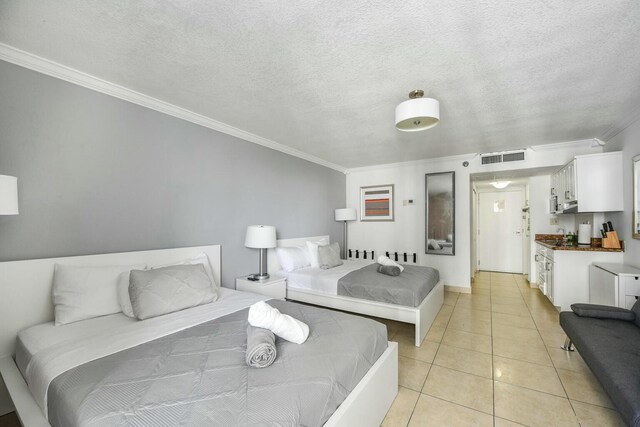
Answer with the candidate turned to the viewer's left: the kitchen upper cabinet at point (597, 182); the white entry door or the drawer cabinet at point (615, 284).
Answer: the kitchen upper cabinet

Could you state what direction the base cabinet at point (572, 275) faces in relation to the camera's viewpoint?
facing to the left of the viewer

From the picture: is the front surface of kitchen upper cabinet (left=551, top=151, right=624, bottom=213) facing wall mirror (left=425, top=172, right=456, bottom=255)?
yes

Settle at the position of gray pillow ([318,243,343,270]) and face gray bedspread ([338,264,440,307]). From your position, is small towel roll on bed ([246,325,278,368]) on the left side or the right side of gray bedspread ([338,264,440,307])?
right

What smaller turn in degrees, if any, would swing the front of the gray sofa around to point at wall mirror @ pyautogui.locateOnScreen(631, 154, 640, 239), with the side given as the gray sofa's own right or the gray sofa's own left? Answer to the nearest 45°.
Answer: approximately 90° to the gray sofa's own right

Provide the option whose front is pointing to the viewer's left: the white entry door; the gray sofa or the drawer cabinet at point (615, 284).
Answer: the gray sofa

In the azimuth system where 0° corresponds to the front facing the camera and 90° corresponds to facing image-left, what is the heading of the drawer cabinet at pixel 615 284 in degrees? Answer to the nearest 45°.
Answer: approximately 0°

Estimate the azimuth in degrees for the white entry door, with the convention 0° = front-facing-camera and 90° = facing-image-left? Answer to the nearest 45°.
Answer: approximately 0°

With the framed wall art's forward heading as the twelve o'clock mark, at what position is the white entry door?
The white entry door is roughly at 8 o'clock from the framed wall art.

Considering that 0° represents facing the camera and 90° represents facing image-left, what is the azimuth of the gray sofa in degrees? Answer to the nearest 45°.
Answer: approximately 90°

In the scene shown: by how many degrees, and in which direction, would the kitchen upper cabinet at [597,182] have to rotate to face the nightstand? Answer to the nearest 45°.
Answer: approximately 45° to its left

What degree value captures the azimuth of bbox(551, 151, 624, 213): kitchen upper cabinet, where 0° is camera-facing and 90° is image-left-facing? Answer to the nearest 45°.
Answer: approximately 90°
